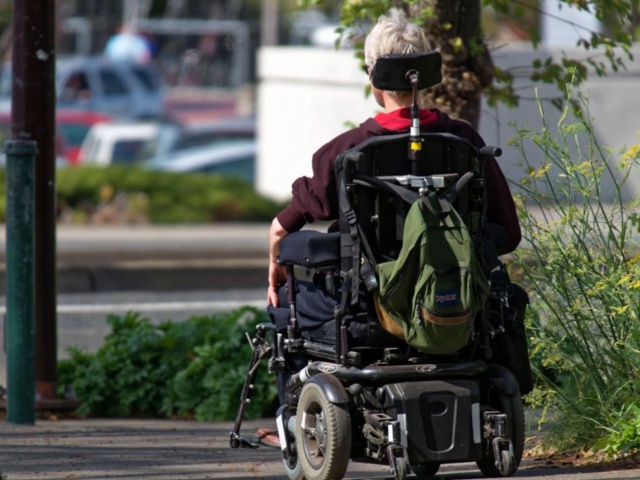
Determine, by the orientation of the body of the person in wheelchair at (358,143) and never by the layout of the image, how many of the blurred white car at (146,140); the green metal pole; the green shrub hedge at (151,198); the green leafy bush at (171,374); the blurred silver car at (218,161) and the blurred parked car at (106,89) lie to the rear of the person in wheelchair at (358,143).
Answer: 0

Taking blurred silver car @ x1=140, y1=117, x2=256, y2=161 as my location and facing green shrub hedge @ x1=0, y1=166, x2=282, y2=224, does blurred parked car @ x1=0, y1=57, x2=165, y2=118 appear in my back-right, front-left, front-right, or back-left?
back-right

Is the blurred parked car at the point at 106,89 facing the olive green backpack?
no

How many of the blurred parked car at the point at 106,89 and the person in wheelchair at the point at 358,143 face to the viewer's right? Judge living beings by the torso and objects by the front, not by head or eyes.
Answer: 0

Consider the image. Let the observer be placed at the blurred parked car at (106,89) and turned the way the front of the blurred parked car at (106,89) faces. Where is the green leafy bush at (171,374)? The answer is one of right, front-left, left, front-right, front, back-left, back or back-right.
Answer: left

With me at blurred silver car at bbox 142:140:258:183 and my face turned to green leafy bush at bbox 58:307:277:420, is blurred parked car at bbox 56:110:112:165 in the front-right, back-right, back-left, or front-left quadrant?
back-right

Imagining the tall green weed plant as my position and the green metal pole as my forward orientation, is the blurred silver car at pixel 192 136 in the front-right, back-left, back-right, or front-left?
front-right

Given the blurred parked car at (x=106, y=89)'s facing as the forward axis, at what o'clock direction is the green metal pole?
The green metal pole is roughly at 9 o'clock from the blurred parked car.

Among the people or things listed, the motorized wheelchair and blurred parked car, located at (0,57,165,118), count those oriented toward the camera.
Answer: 0

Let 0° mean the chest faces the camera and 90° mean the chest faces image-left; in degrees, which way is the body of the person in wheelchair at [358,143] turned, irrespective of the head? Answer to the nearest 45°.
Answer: approximately 135°

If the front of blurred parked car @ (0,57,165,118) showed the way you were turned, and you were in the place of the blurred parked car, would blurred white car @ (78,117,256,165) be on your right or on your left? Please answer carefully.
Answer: on your left

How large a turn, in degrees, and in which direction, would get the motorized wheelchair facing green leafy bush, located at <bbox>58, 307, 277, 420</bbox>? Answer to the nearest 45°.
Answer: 0° — it already faces it

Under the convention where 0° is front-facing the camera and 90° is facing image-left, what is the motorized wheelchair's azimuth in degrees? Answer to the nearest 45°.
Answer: approximately 135°

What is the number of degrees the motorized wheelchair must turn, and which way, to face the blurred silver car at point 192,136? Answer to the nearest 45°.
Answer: approximately 45° to its right

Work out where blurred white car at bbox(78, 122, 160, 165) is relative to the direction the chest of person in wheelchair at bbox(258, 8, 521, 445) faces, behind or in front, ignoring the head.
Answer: in front

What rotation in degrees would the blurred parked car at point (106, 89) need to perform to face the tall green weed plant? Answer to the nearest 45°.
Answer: approximately 90° to its left

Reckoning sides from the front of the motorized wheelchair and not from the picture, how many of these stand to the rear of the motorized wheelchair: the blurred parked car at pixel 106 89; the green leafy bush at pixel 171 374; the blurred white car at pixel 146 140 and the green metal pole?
0

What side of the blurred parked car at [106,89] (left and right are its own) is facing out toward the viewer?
left

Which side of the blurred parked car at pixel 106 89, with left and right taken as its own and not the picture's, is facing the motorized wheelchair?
left
